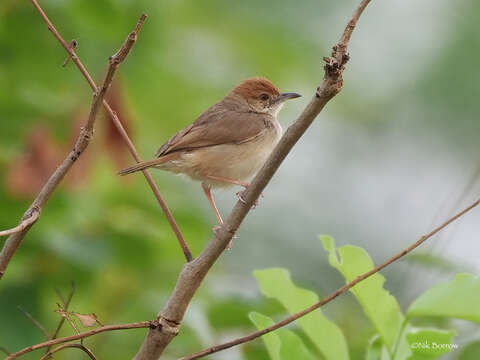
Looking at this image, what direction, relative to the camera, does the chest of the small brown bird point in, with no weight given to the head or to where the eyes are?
to the viewer's right
